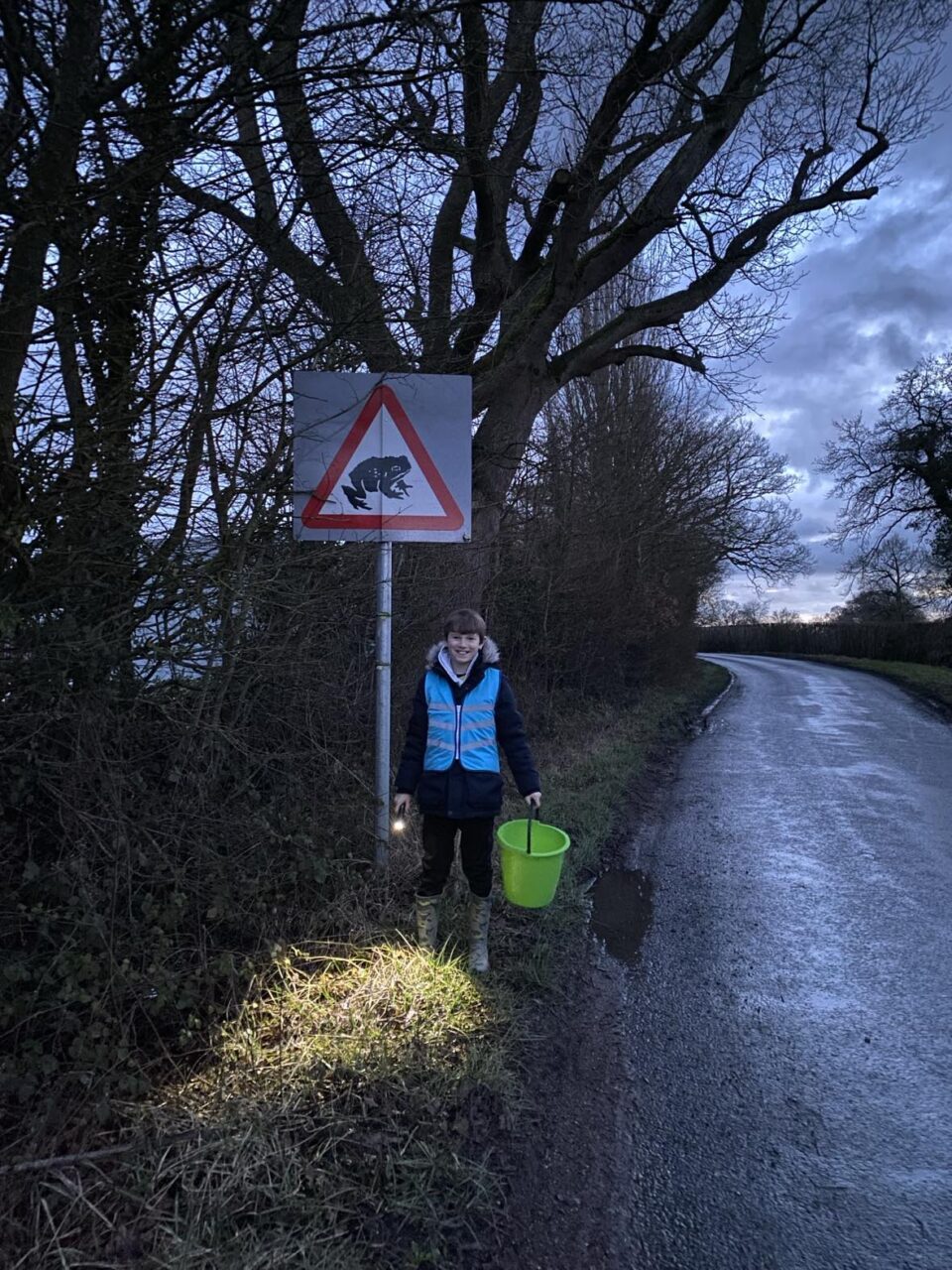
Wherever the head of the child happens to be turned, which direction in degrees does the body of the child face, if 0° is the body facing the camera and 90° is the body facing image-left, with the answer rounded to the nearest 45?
approximately 0°

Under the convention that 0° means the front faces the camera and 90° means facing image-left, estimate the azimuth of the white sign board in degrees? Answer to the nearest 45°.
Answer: approximately 0°

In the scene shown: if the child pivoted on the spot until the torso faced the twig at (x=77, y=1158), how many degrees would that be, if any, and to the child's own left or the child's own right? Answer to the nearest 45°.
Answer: approximately 45° to the child's own right

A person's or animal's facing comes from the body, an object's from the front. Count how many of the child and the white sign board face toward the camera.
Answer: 2
